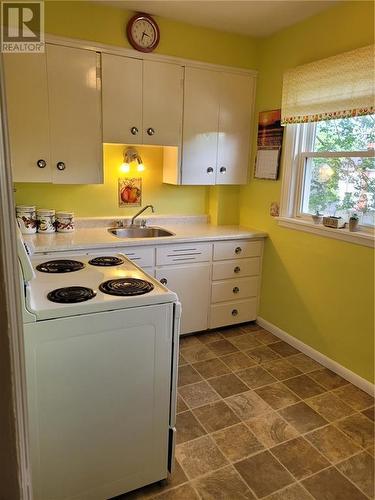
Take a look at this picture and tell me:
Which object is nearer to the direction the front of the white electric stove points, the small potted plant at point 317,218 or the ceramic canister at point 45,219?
the small potted plant

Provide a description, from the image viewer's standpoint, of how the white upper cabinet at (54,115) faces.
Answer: facing the viewer

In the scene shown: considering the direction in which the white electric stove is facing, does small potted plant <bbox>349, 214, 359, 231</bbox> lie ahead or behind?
ahead

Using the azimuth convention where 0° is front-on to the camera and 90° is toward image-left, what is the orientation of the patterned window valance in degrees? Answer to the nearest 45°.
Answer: approximately 45°

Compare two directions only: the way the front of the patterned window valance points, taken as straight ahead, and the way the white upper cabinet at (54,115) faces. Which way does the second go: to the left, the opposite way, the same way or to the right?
to the left

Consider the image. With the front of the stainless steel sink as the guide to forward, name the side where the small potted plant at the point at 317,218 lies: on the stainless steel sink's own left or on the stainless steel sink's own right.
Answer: on the stainless steel sink's own left

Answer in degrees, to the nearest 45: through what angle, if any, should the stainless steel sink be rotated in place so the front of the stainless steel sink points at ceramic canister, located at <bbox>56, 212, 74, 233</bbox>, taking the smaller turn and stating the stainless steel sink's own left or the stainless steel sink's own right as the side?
approximately 45° to the stainless steel sink's own right

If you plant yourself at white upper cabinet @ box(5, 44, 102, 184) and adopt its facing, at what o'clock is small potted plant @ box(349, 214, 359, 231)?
The small potted plant is roughly at 10 o'clock from the white upper cabinet.

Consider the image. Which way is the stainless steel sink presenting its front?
toward the camera

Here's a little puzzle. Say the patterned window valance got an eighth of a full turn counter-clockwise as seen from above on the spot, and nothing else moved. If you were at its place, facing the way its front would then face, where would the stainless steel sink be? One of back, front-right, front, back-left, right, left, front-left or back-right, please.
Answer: right

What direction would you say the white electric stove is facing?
to the viewer's right

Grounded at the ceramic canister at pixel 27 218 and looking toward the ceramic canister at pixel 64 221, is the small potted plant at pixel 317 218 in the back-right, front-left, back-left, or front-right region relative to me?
front-right

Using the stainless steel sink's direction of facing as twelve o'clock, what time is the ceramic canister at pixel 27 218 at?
The ceramic canister is roughly at 2 o'clock from the stainless steel sink.

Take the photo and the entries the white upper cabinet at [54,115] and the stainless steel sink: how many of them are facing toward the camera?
2

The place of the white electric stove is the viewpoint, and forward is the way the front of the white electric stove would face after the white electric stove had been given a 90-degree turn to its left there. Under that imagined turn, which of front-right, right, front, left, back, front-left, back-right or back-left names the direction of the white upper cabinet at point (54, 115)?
front

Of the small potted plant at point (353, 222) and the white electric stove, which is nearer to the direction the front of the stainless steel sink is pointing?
the white electric stove
